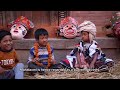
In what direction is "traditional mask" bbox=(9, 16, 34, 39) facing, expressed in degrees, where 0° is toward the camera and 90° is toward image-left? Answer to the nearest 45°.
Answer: approximately 45°

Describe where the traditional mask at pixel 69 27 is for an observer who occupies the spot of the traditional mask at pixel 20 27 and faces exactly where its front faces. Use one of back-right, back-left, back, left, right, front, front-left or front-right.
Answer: back-left

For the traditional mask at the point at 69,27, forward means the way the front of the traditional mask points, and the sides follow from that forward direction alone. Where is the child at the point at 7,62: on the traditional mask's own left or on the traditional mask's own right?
on the traditional mask's own right

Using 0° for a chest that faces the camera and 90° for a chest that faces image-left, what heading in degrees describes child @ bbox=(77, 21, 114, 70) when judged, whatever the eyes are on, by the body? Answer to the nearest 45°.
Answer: approximately 45°
